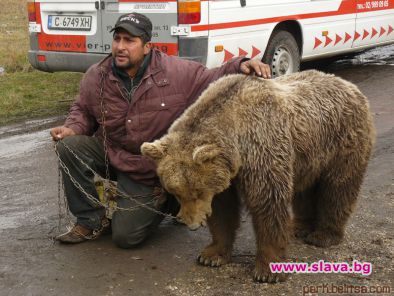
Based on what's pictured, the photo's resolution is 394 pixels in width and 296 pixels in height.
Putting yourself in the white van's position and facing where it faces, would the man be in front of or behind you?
behind

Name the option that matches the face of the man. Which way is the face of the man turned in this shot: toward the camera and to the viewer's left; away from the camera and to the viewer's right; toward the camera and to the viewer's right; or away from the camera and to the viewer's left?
toward the camera and to the viewer's left

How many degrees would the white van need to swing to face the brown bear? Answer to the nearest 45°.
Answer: approximately 135° to its right

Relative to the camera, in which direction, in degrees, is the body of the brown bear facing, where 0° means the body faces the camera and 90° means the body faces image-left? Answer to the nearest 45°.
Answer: approximately 45°

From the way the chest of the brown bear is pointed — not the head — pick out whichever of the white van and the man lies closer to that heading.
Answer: the man

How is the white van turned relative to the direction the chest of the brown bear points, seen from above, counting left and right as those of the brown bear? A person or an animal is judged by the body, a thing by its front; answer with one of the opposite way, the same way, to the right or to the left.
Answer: the opposite way

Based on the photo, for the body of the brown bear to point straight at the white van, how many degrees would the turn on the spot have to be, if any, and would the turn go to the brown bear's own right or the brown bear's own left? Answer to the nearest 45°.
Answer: approximately 135° to the brown bear's own right

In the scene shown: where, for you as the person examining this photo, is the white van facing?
facing away from the viewer and to the right of the viewer
